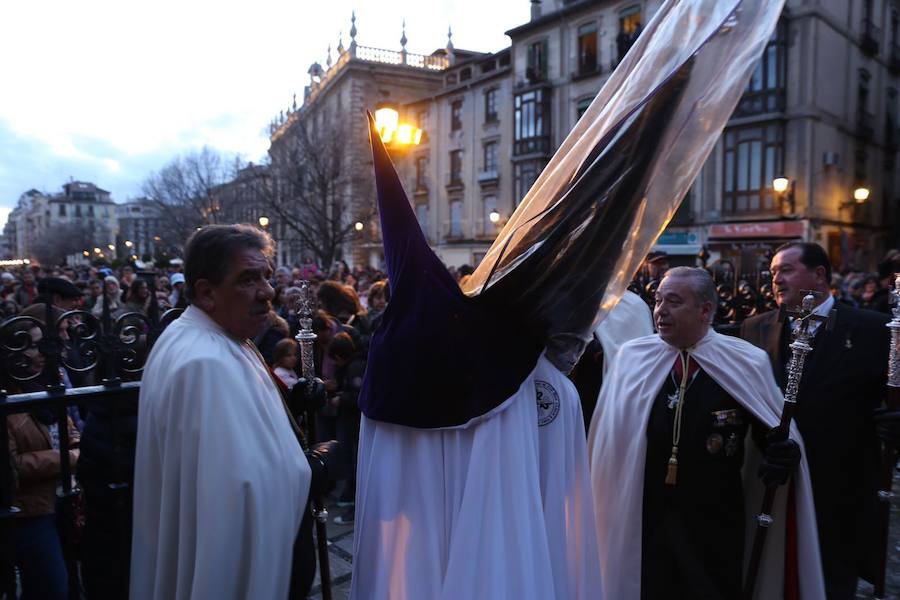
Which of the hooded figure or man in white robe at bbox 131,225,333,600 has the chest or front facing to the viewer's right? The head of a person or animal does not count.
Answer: the man in white robe

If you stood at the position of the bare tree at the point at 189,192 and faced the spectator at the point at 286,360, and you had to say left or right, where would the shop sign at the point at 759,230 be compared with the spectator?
left

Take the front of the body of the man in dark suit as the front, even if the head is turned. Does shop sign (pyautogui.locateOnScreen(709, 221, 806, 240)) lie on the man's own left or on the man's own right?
on the man's own right

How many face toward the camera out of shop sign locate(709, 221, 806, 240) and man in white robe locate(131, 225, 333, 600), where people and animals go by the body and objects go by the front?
1

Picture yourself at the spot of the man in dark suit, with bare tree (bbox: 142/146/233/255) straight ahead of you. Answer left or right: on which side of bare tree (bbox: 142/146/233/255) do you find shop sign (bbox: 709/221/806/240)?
right

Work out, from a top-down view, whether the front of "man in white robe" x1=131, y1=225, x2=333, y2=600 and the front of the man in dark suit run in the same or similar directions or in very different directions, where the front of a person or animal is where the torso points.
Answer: very different directions

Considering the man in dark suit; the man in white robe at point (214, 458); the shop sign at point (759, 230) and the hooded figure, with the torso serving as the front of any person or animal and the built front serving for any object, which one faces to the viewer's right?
the man in white robe

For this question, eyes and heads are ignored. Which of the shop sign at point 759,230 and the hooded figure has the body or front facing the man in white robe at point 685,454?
the shop sign

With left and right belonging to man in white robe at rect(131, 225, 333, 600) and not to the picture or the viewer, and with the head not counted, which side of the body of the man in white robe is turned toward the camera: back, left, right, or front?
right

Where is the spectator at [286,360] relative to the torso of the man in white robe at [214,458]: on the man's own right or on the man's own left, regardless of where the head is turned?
on the man's own left
